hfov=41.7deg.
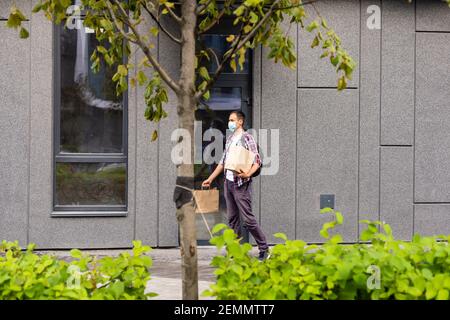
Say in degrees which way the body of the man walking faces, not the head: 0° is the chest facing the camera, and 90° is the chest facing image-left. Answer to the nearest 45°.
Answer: approximately 45°

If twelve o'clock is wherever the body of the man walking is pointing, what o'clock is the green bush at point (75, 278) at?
The green bush is roughly at 11 o'clock from the man walking.

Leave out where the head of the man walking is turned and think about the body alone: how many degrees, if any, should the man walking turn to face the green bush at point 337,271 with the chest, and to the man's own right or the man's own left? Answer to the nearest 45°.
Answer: approximately 45° to the man's own left

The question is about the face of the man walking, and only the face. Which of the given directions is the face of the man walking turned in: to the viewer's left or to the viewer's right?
to the viewer's left
